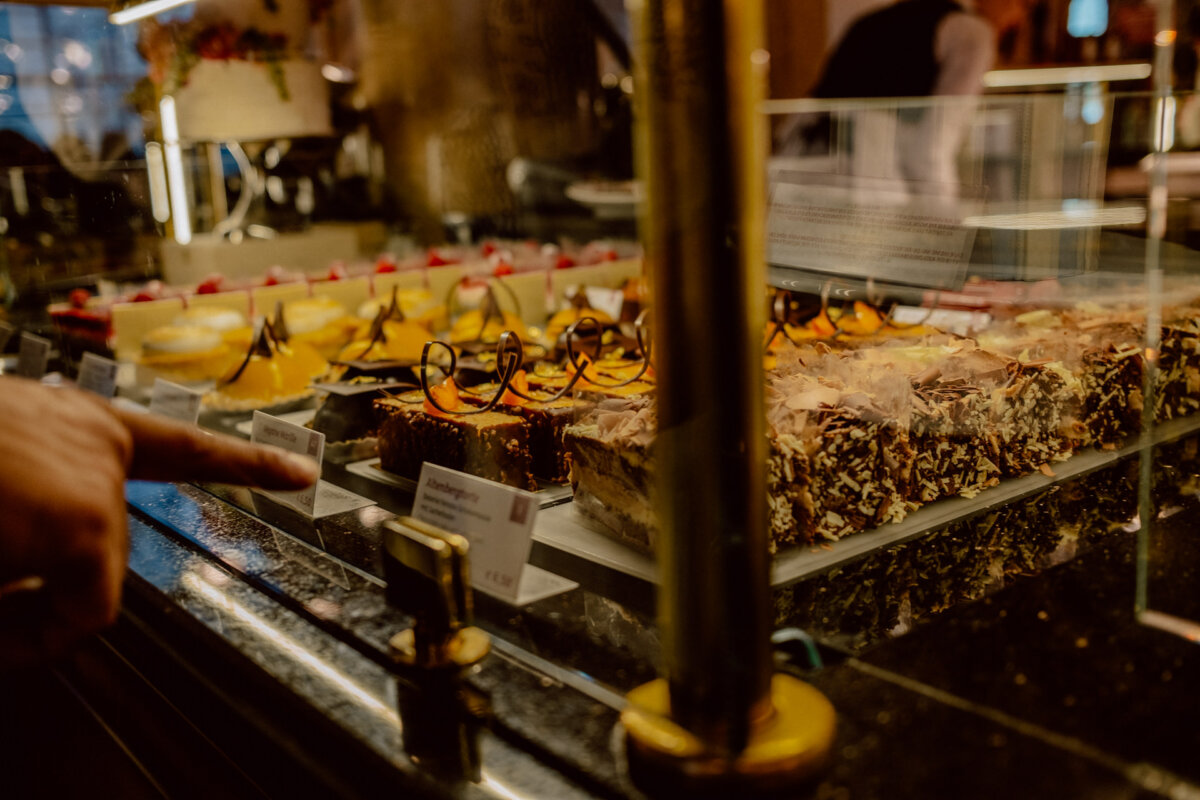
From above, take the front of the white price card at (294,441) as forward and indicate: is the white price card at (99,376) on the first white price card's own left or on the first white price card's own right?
on the first white price card's own right

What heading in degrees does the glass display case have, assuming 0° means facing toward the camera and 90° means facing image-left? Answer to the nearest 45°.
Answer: approximately 45°

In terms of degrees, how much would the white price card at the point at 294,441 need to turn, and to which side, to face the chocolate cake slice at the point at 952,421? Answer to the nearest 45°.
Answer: approximately 135° to its left

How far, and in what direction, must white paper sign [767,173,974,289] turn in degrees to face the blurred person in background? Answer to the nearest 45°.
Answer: approximately 180°

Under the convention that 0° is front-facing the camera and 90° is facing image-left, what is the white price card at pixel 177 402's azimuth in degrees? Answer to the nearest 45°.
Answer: approximately 45°

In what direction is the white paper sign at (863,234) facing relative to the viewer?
toward the camera

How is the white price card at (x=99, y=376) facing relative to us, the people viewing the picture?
facing the viewer and to the left of the viewer

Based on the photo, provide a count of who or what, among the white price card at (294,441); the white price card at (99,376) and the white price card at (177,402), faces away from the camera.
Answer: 0

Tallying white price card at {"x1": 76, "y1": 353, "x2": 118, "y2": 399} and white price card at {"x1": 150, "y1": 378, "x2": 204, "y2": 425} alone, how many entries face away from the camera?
0

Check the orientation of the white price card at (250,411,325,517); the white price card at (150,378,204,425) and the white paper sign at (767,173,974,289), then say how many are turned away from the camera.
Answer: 0

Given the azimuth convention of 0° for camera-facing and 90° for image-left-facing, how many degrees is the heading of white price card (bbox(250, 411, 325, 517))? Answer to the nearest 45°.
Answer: approximately 45°

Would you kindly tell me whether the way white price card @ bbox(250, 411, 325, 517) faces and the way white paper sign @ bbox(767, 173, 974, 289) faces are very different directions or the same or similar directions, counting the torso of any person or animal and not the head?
same or similar directions

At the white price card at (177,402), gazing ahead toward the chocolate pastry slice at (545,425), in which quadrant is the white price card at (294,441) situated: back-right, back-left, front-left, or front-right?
front-right
